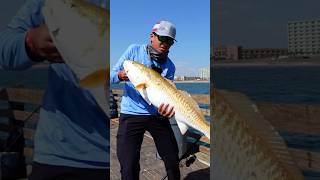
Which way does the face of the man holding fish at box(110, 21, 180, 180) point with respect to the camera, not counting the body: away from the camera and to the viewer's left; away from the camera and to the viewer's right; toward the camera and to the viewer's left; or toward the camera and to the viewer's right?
toward the camera and to the viewer's right

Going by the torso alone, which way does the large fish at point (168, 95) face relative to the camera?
to the viewer's left
